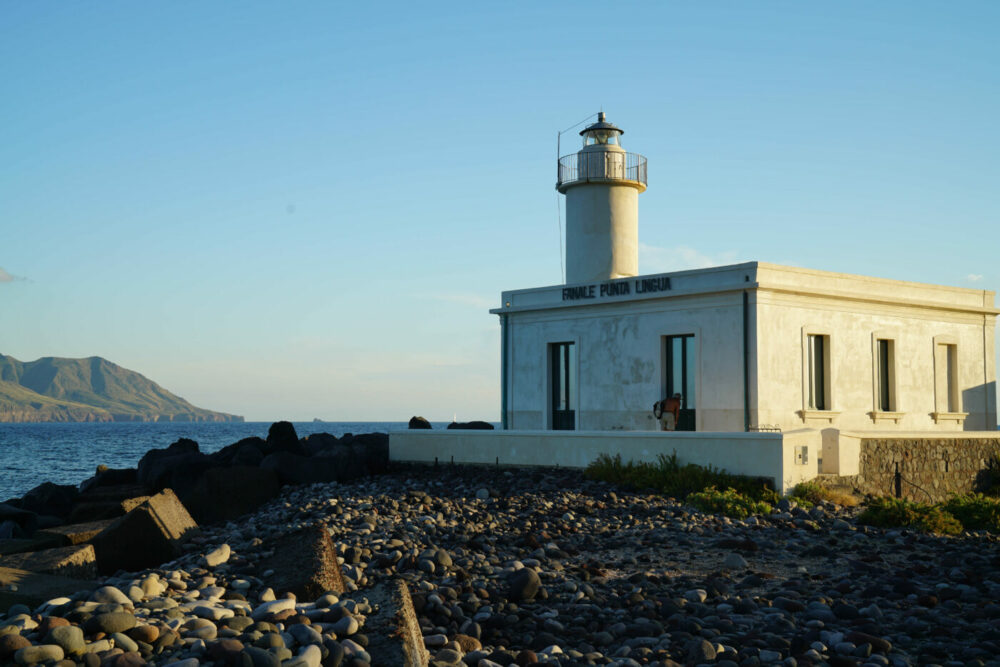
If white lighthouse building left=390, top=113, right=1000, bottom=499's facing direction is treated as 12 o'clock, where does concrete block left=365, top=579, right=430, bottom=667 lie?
The concrete block is roughly at 11 o'clock from the white lighthouse building.

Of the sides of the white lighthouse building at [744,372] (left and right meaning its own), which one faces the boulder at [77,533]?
front

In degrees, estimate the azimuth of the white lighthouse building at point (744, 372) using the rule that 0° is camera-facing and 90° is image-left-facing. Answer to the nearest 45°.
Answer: approximately 45°

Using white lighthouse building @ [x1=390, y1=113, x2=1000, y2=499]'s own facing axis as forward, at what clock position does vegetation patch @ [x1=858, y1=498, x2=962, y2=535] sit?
The vegetation patch is roughly at 10 o'clock from the white lighthouse building.

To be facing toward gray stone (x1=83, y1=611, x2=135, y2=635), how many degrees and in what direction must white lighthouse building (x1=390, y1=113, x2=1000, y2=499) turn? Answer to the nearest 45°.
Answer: approximately 45° to its left

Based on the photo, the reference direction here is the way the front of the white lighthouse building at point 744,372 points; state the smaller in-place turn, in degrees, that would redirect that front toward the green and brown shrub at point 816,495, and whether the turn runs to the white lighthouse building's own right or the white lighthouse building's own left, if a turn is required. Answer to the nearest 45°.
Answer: approximately 45° to the white lighthouse building's own left

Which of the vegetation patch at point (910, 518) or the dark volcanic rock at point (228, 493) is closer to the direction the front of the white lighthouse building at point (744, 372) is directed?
the dark volcanic rock

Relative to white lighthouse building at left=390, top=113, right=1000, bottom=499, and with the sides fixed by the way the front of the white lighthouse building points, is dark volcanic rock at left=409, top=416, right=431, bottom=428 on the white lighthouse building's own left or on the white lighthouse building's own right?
on the white lighthouse building's own right

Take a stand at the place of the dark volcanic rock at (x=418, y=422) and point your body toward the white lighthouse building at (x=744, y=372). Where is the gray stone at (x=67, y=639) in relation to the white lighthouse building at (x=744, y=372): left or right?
right

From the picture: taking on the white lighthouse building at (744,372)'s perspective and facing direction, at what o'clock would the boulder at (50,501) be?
The boulder is roughly at 1 o'clock from the white lighthouse building.

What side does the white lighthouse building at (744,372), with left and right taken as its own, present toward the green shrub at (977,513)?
left

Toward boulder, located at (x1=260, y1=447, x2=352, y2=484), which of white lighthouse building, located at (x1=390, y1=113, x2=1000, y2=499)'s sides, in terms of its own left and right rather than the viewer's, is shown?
front

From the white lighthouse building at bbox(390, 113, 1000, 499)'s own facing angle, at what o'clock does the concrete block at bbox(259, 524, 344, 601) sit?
The concrete block is roughly at 11 o'clock from the white lighthouse building.
